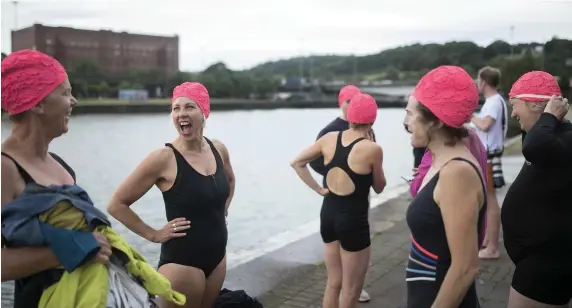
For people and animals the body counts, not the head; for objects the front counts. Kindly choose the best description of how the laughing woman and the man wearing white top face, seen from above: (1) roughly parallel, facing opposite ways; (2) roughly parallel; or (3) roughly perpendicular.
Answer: roughly parallel, facing opposite ways

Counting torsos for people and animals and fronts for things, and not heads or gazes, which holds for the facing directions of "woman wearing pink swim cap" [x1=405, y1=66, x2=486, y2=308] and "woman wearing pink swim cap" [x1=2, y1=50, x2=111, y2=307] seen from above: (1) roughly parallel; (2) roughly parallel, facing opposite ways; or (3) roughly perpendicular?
roughly parallel, facing opposite ways

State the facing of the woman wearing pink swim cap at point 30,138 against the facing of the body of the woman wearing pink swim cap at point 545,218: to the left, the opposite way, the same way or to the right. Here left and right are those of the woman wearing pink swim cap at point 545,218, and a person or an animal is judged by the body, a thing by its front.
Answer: the opposite way

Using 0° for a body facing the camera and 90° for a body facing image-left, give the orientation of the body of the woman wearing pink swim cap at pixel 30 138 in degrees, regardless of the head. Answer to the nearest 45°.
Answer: approximately 315°

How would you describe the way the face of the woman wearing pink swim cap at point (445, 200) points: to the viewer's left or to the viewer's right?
to the viewer's left

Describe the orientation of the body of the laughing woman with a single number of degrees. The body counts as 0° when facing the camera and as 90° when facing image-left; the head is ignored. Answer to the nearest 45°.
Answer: approximately 315°

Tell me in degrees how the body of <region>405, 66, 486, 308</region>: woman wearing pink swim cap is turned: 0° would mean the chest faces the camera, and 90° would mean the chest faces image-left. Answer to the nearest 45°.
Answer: approximately 90°

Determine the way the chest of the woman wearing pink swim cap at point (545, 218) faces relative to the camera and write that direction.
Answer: to the viewer's left

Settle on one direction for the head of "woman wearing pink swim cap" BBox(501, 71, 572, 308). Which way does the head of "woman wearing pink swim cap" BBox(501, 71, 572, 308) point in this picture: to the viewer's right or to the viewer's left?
to the viewer's left
